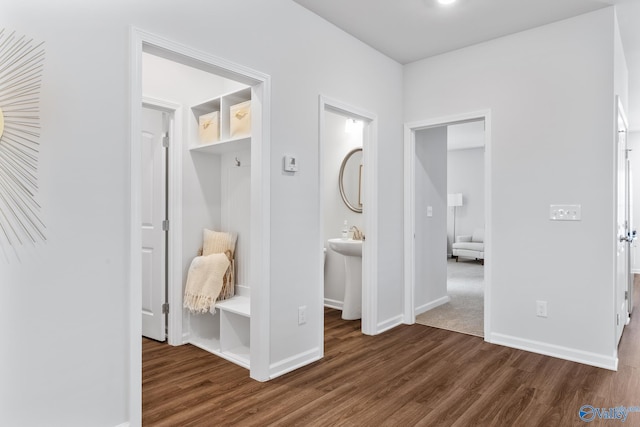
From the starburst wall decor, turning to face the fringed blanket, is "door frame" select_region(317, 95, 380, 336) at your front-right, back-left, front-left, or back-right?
front-right

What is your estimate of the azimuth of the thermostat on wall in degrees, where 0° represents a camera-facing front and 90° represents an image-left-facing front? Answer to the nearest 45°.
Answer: approximately 315°

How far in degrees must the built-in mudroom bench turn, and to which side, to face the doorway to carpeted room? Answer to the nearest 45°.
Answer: approximately 135° to its left

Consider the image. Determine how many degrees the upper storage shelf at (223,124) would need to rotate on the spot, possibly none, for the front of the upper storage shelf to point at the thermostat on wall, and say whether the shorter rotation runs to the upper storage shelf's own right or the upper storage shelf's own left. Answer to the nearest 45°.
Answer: approximately 90° to the upper storage shelf's own left

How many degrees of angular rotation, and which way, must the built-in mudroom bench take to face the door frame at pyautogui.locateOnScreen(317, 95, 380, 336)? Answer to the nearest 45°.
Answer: approximately 135° to its left

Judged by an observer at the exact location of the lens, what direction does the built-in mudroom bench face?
facing the viewer and to the left of the viewer

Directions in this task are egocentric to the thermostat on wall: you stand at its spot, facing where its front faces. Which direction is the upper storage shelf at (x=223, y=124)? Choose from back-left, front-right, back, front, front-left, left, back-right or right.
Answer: back

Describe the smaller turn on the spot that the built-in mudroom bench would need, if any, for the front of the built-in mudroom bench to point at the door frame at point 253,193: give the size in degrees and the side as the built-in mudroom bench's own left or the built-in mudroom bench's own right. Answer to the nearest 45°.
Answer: approximately 45° to the built-in mudroom bench's own left

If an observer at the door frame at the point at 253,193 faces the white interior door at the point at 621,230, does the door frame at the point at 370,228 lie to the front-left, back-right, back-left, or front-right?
front-left

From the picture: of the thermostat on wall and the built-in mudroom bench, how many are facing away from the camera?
0
